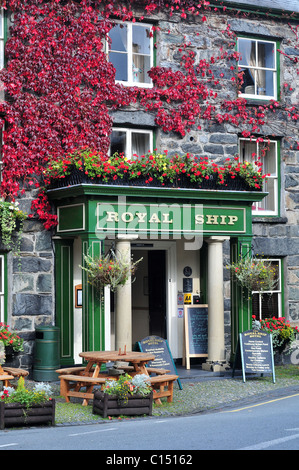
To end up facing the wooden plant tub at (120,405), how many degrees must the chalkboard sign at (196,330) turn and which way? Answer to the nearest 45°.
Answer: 0° — it already faces it
